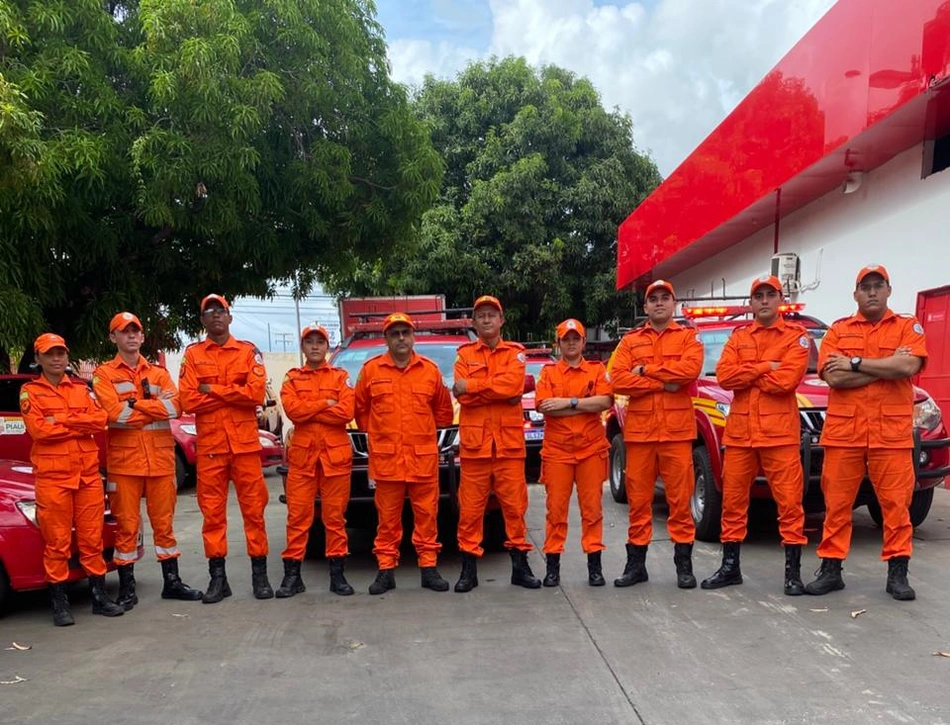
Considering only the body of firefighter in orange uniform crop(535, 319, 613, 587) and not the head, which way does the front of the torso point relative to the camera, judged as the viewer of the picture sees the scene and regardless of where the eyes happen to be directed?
toward the camera

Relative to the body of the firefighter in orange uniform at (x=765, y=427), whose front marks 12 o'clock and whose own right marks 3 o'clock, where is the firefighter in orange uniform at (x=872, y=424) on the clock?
the firefighter in orange uniform at (x=872, y=424) is roughly at 9 o'clock from the firefighter in orange uniform at (x=765, y=427).

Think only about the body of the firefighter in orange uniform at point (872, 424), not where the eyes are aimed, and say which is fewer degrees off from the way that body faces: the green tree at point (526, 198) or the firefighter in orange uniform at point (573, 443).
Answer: the firefighter in orange uniform

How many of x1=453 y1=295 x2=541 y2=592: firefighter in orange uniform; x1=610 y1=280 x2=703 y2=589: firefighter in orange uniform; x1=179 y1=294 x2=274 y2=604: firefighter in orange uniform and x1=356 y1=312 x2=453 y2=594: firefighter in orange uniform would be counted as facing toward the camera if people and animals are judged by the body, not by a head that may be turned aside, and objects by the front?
4

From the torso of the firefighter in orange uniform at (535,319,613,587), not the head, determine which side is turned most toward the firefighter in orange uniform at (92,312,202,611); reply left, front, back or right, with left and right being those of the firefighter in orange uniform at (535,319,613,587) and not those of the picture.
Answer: right

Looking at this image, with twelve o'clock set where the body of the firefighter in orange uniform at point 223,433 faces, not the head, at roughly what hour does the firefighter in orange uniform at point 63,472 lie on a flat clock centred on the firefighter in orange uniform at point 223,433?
the firefighter in orange uniform at point 63,472 is roughly at 3 o'clock from the firefighter in orange uniform at point 223,433.

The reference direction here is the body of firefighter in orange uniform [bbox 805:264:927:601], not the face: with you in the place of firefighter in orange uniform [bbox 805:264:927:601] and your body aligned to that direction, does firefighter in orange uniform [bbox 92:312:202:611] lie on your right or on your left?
on your right

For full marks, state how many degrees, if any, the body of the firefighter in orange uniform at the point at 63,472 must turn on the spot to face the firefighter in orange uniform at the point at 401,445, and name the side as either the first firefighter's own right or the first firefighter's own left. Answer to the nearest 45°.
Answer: approximately 45° to the first firefighter's own left

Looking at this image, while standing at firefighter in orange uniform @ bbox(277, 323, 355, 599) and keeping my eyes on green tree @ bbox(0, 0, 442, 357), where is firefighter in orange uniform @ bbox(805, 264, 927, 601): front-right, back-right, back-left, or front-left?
back-right

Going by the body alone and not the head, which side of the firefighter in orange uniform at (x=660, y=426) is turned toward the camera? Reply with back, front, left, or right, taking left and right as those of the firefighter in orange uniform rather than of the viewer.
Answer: front

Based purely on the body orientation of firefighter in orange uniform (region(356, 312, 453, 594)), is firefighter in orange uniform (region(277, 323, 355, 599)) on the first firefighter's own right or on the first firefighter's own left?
on the first firefighter's own right

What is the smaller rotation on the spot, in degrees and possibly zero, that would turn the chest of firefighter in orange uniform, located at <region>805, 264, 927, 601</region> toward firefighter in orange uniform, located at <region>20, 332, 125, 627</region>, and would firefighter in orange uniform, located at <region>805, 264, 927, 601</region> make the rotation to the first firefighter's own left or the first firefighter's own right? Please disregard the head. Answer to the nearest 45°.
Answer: approximately 45° to the first firefighter's own right

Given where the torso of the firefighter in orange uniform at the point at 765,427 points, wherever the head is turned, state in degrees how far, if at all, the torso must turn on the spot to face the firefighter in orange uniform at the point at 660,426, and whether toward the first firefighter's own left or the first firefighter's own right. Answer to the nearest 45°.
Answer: approximately 90° to the first firefighter's own right

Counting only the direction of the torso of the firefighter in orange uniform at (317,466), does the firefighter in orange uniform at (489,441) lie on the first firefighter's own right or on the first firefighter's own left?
on the first firefighter's own left

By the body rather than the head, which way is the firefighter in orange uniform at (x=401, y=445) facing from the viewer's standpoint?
toward the camera

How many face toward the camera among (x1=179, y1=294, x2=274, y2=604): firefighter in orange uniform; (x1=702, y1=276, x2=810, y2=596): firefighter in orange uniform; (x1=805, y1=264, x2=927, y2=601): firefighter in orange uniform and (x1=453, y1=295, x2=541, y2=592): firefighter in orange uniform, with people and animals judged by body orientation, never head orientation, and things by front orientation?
4

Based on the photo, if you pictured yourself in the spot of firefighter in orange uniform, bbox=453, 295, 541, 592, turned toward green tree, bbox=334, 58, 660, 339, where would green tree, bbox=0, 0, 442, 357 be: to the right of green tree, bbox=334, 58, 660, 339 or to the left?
left
